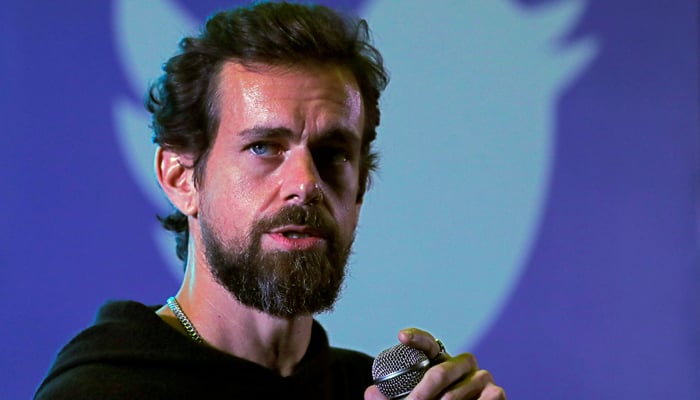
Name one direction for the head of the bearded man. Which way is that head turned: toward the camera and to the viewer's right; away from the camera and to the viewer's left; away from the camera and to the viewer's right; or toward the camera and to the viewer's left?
toward the camera and to the viewer's right

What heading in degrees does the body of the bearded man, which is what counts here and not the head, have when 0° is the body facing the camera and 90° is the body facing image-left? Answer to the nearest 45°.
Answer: approximately 315°
